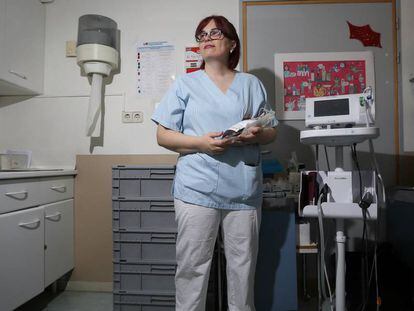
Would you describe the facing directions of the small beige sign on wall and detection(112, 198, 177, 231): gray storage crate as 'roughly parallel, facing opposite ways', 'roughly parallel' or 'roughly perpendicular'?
roughly parallel

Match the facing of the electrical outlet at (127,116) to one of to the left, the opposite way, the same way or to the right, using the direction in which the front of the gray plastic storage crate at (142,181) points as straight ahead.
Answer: the same way

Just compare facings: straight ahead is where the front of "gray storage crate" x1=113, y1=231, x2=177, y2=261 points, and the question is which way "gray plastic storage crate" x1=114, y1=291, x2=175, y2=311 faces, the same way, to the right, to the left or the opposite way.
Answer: the same way

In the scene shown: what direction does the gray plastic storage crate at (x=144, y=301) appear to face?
toward the camera

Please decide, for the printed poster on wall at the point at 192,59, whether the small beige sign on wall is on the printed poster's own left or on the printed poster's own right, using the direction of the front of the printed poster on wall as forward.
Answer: on the printed poster's own right

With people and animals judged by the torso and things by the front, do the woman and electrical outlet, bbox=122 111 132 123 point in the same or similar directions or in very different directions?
same or similar directions

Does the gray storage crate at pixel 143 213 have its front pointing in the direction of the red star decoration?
no

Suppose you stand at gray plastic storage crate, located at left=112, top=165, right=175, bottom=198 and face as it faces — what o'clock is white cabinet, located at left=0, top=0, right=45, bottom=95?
The white cabinet is roughly at 4 o'clock from the gray plastic storage crate.

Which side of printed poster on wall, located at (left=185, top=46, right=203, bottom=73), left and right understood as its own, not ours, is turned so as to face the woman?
front

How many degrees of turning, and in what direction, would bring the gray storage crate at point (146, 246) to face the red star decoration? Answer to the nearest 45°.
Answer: approximately 90° to its left

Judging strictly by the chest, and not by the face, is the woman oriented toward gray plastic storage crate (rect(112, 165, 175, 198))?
no

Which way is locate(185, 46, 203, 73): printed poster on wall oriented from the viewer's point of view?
toward the camera

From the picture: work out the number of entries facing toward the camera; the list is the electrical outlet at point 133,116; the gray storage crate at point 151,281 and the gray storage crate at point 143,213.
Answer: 3

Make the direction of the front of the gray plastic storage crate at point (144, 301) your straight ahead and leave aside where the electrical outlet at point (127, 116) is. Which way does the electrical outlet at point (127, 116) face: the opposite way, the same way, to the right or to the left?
the same way

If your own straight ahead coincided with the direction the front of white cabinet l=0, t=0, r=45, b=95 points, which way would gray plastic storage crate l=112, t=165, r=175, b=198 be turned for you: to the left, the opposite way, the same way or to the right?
to the right

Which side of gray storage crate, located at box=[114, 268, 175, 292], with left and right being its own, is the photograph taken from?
front
